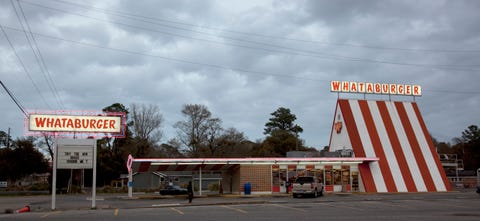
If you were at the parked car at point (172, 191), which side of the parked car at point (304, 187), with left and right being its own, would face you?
left

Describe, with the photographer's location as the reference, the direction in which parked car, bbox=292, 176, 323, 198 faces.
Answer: facing away from the viewer and to the right of the viewer

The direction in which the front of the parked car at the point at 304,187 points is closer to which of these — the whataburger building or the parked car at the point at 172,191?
the whataburger building

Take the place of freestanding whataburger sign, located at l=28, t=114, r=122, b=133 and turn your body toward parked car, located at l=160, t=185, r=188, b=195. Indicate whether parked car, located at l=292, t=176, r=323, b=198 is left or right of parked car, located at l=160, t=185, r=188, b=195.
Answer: right

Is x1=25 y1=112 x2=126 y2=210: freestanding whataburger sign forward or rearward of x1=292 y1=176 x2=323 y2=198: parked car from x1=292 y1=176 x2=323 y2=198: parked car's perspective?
rearward

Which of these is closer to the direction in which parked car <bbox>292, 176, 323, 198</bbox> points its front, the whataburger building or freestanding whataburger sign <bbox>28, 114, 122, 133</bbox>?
the whataburger building
